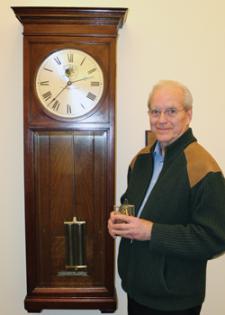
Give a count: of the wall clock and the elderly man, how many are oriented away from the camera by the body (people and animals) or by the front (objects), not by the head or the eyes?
0

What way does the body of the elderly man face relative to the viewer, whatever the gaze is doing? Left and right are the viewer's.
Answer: facing the viewer and to the left of the viewer

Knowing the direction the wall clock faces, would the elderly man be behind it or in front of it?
in front

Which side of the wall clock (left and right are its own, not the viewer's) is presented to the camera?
front

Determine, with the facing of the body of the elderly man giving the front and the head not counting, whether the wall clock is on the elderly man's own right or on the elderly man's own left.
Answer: on the elderly man's own right
